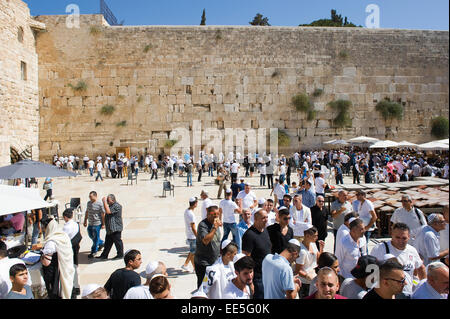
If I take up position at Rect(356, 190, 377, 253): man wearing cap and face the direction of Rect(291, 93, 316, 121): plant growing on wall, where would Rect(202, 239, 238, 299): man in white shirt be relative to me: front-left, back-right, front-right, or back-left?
back-left

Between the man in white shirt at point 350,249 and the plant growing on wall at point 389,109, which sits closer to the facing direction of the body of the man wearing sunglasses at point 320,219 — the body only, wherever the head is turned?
the man in white shirt

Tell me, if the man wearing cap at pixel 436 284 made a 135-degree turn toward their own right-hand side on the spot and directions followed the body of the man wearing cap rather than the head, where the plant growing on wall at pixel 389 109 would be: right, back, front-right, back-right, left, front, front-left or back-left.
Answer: right
